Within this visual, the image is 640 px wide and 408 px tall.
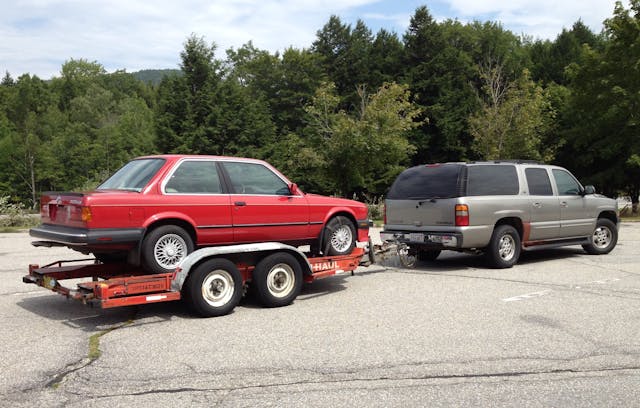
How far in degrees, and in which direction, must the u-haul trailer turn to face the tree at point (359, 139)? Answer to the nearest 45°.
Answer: approximately 45° to its left

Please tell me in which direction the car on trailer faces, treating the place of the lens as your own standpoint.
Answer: facing away from the viewer and to the right of the viewer

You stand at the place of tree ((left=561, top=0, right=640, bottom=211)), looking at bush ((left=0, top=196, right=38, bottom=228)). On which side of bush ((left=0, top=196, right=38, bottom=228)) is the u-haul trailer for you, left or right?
left

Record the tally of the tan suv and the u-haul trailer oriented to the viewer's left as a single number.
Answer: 0

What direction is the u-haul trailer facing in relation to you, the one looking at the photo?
facing away from the viewer and to the right of the viewer

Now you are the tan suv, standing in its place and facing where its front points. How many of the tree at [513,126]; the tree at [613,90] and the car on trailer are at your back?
1

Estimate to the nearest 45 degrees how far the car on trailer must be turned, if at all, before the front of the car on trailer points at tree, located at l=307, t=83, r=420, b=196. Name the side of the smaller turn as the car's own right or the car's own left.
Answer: approximately 45° to the car's own left

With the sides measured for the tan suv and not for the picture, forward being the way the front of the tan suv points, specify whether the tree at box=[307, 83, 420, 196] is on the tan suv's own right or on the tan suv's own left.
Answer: on the tan suv's own left

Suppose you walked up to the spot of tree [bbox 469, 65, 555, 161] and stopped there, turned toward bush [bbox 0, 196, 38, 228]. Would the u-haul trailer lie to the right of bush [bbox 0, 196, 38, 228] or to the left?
left

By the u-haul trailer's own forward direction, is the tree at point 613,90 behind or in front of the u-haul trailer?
in front

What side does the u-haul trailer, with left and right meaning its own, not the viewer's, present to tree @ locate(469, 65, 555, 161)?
front

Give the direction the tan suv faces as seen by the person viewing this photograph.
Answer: facing away from the viewer and to the right of the viewer
